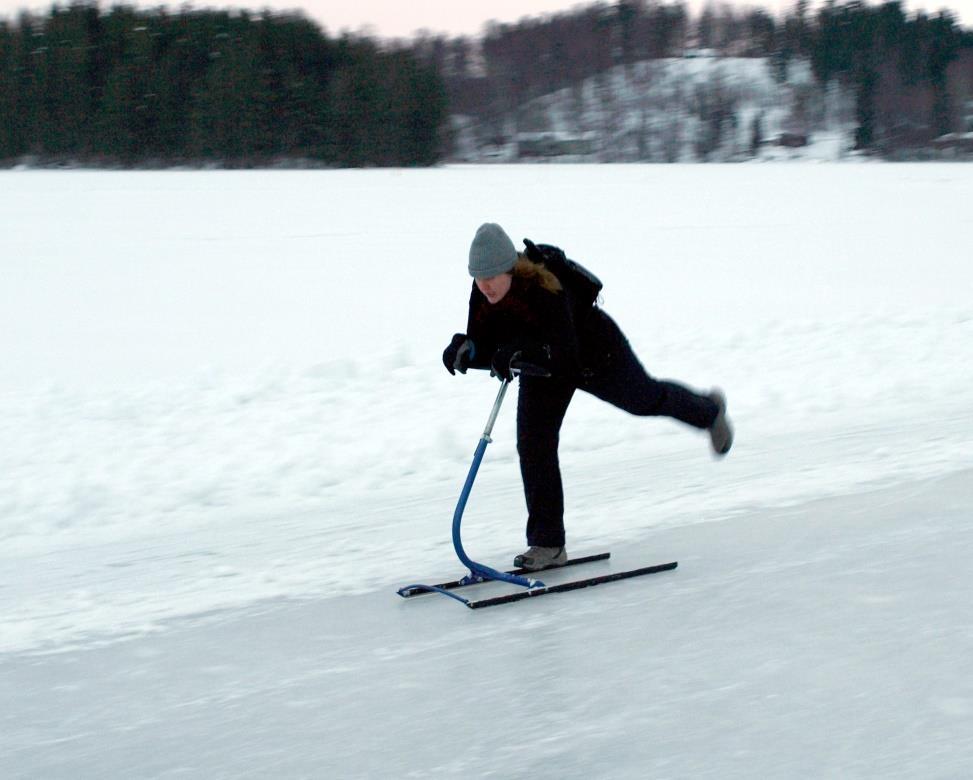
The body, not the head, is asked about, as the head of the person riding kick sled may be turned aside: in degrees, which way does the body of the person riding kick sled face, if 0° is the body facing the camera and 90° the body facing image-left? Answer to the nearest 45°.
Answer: approximately 45°
